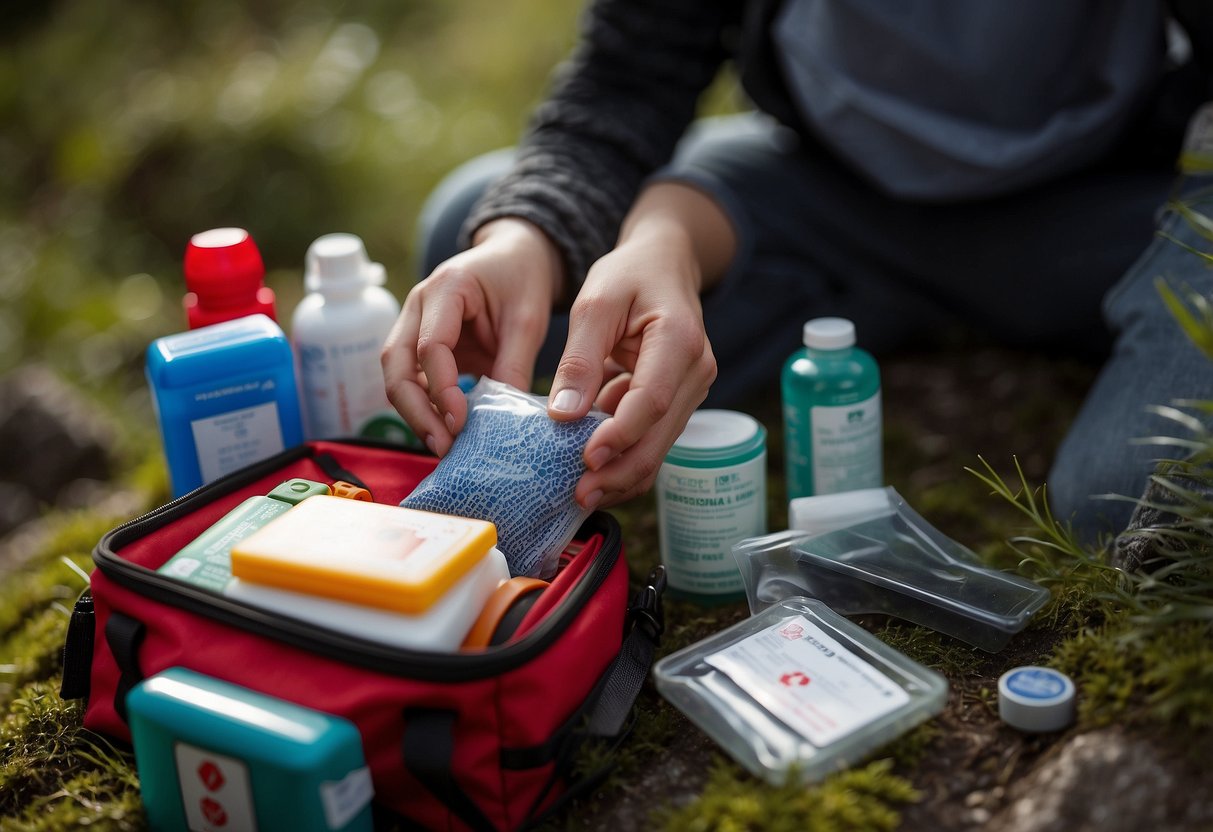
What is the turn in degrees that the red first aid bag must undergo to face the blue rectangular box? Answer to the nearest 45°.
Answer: approximately 135° to its right

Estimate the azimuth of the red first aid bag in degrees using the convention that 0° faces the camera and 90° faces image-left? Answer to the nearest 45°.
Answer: approximately 45°

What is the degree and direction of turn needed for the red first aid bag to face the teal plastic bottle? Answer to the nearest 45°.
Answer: approximately 180°

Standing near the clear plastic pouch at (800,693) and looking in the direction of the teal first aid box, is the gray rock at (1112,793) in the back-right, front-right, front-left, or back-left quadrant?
back-left

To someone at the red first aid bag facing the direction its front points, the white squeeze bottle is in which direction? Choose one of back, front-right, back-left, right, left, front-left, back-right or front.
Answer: back-right

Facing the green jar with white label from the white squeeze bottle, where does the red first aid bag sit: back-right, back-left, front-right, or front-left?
front-right
